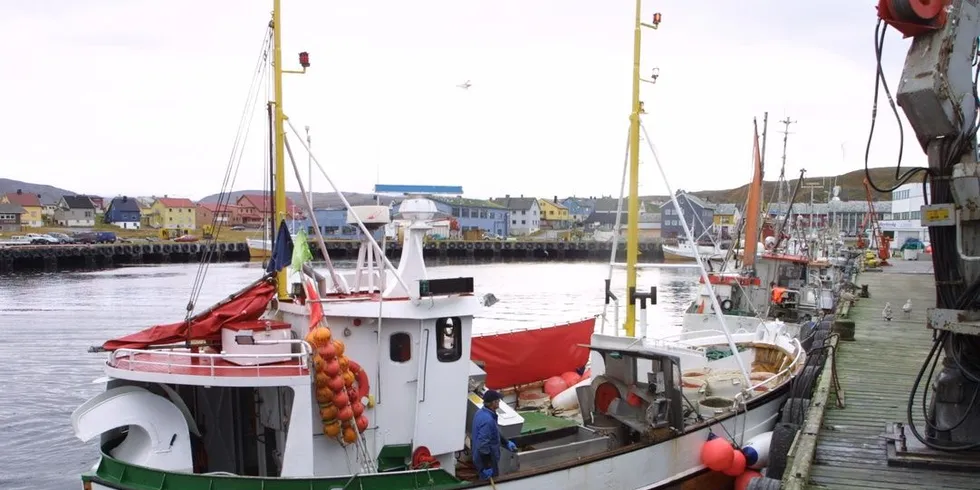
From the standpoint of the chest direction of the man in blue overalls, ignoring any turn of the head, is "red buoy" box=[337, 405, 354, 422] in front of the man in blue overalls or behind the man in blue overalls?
behind

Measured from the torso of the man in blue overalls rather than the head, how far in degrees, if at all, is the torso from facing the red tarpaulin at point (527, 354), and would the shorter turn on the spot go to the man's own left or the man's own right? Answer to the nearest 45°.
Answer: approximately 90° to the man's own left

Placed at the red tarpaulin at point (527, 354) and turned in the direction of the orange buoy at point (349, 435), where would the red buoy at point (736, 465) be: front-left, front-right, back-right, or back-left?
front-left

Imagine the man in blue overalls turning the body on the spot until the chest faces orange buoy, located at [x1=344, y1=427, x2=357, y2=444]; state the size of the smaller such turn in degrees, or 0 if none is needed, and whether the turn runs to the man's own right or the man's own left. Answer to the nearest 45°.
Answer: approximately 180°

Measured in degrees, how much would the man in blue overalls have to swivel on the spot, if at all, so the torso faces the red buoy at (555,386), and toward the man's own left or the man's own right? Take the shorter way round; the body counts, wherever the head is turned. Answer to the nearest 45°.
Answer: approximately 90° to the man's own left

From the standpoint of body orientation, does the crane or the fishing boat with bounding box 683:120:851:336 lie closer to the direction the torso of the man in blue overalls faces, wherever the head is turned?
the crane

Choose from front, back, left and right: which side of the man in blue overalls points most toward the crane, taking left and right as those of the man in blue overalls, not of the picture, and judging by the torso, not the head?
front

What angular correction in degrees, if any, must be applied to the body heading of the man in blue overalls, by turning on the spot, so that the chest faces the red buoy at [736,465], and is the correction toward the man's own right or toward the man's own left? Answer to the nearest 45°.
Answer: approximately 45° to the man's own left

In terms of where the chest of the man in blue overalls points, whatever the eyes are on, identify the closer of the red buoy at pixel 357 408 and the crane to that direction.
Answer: the crane

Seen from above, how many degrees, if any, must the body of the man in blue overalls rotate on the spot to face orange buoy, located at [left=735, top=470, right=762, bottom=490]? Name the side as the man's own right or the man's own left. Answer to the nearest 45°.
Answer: approximately 45° to the man's own left

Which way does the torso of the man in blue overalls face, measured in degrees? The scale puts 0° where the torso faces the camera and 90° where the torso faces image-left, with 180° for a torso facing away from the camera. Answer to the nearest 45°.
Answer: approximately 270°

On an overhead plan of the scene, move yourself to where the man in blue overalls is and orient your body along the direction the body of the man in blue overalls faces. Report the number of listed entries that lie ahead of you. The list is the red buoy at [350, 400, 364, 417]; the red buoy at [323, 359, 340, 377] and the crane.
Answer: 1

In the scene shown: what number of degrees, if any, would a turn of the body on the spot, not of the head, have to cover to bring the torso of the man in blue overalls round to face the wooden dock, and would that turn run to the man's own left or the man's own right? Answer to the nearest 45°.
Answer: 0° — they already face it

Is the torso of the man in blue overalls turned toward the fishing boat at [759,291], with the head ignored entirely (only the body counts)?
no

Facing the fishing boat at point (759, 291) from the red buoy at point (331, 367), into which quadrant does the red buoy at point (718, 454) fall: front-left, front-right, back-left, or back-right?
front-right

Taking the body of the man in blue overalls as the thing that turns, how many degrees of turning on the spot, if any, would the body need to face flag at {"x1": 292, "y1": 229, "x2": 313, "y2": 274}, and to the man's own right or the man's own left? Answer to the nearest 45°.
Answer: approximately 180°
